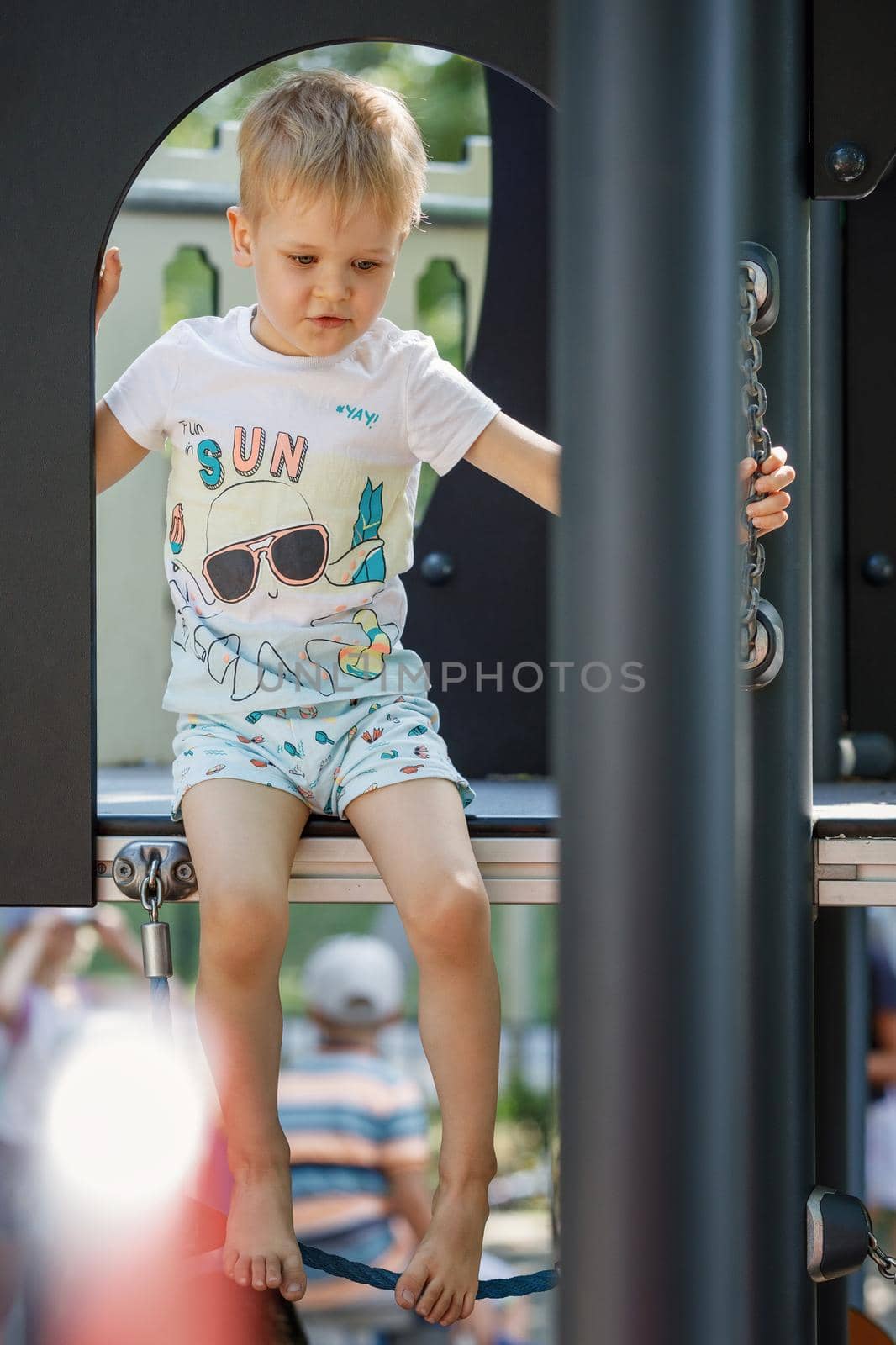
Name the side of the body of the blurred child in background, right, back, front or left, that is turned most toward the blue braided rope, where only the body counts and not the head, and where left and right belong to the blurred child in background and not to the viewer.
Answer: back

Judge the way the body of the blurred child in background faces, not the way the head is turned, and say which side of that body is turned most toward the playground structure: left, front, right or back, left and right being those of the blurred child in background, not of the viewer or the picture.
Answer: back

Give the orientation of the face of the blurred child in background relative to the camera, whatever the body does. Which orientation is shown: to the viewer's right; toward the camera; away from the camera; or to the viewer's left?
away from the camera

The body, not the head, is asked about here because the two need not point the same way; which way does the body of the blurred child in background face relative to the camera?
away from the camera

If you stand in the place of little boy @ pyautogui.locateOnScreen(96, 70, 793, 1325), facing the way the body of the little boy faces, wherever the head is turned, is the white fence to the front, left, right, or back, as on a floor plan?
back

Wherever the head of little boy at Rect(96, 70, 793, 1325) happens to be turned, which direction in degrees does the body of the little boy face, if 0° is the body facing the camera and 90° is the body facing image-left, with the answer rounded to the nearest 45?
approximately 0°

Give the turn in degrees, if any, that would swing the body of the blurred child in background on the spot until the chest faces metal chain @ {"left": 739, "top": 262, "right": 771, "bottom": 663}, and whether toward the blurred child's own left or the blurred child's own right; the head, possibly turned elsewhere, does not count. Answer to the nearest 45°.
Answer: approximately 180°

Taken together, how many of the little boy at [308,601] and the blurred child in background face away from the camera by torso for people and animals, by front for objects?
1

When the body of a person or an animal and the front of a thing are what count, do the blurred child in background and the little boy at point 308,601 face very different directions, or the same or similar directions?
very different directions
